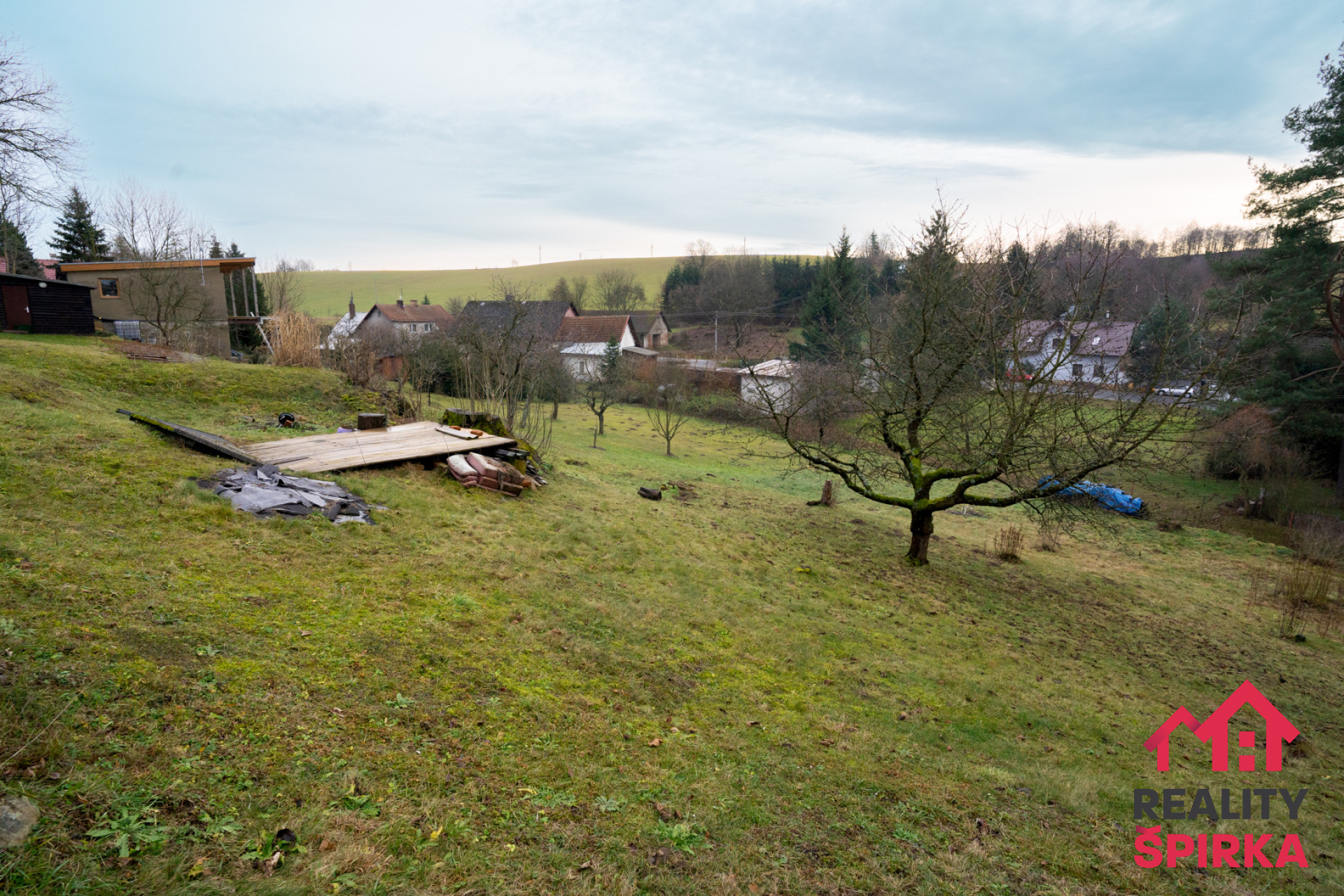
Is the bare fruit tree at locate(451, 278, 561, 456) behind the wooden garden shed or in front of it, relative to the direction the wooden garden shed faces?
in front

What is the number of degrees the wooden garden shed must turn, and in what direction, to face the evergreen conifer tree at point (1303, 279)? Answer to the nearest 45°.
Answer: approximately 45° to its left

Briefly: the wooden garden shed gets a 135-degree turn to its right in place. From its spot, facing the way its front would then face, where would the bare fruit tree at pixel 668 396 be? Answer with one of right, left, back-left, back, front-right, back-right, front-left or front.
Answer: back-right

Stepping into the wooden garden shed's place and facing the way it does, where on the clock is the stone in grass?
The stone in grass is roughly at 12 o'clock from the wooden garden shed.

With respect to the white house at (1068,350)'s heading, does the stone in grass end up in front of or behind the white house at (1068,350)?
in front

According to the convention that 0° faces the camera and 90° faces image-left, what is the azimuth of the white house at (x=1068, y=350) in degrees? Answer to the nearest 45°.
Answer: approximately 0°

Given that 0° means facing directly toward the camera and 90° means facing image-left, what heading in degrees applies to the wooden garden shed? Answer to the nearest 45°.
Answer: approximately 0°

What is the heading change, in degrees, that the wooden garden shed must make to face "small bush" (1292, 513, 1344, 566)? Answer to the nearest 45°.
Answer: approximately 45° to its left

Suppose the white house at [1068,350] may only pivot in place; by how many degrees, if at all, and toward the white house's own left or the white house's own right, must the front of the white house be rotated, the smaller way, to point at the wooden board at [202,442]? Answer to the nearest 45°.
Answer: approximately 45° to the white house's own right

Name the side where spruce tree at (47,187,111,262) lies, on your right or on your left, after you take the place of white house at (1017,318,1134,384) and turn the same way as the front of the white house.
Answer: on your right

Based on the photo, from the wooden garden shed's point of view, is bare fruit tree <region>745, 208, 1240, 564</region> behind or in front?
in front

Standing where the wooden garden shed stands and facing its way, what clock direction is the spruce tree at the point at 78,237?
The spruce tree is roughly at 6 o'clock from the wooden garden shed.
